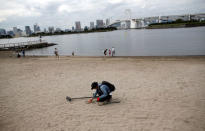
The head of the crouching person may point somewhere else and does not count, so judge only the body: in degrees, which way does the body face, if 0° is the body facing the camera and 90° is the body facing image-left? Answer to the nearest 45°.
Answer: approximately 90°
